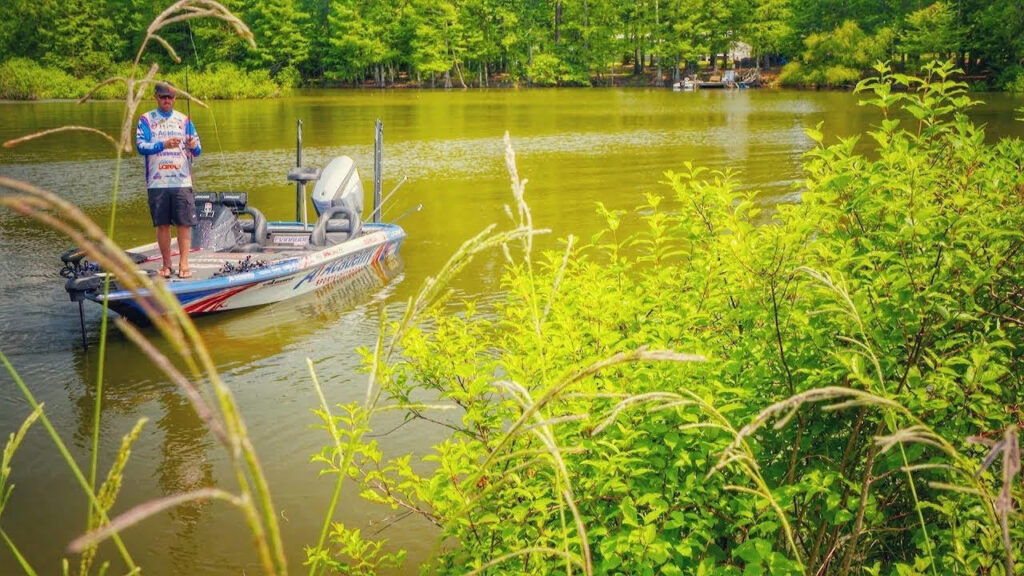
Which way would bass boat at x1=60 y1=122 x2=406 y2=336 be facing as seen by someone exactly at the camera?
facing the viewer and to the left of the viewer

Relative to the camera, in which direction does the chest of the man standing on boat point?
toward the camera

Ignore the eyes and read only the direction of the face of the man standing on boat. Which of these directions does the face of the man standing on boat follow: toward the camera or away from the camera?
toward the camera
